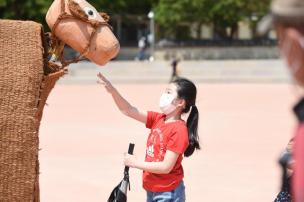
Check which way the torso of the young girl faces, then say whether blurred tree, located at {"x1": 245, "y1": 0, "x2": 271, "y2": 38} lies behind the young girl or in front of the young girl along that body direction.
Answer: behind

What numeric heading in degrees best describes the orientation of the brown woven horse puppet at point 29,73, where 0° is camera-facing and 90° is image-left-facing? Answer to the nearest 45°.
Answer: approximately 270°

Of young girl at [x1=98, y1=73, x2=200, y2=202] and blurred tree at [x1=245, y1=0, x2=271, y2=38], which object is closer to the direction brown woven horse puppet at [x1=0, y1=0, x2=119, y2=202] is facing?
the young girl

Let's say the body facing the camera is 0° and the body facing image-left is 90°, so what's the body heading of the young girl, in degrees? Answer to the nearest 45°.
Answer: approximately 45°
